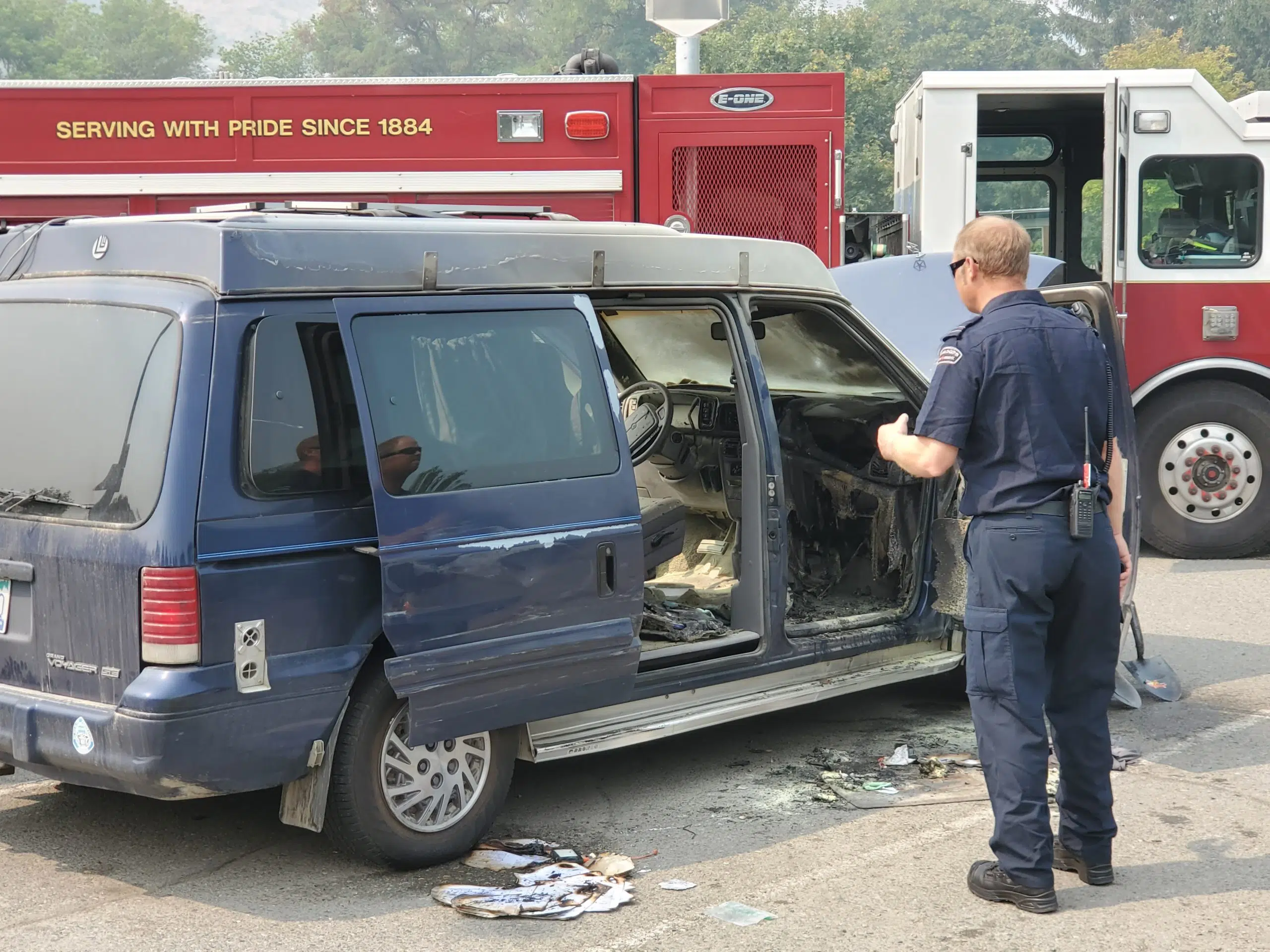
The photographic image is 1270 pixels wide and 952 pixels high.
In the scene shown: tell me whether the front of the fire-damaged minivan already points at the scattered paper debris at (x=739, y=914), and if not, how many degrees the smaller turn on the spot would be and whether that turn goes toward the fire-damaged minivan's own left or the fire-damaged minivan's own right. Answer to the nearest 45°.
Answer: approximately 45° to the fire-damaged minivan's own right

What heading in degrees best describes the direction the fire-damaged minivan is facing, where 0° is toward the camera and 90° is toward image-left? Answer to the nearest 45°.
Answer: approximately 225°

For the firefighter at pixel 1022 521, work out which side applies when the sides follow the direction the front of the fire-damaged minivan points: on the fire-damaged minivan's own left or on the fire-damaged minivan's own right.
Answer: on the fire-damaged minivan's own right

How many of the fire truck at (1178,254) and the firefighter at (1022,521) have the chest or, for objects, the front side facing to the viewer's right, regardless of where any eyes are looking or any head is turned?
1

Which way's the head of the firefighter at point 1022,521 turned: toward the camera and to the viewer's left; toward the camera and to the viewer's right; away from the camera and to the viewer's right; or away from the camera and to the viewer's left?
away from the camera and to the viewer's left

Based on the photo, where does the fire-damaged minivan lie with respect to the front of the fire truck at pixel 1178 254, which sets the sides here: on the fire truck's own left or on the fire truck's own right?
on the fire truck's own right

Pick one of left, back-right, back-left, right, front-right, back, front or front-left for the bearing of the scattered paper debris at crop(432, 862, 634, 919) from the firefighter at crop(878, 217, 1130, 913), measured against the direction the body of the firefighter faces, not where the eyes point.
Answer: front-left

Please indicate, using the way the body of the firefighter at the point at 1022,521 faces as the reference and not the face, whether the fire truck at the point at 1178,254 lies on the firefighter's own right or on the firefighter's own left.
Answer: on the firefighter's own right

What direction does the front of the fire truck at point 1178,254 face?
to the viewer's right

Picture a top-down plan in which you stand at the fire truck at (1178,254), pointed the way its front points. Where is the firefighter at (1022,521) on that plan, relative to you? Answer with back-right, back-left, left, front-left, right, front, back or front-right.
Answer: right

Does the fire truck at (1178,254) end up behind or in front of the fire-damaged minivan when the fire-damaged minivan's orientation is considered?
in front

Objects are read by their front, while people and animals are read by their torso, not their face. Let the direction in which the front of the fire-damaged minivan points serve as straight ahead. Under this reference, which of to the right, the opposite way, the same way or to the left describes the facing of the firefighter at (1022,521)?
to the left

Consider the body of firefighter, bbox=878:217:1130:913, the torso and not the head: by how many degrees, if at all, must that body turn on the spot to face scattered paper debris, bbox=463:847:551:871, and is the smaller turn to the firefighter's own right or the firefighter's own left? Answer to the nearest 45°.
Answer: approximately 45° to the firefighter's own left
